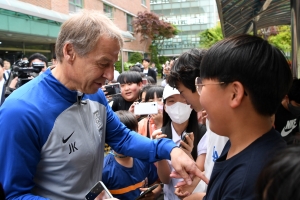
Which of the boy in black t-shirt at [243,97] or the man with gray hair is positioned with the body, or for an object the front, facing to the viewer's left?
the boy in black t-shirt

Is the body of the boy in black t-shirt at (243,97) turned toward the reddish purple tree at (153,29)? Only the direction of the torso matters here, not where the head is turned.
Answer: no

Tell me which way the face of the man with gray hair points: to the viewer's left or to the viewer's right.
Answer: to the viewer's right

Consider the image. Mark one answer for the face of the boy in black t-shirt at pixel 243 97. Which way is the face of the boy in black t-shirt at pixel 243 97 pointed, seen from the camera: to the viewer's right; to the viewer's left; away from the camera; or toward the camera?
to the viewer's left

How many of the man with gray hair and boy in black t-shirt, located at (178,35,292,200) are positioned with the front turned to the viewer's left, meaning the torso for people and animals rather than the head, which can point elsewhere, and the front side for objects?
1

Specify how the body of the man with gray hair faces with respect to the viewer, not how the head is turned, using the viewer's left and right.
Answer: facing the viewer and to the right of the viewer

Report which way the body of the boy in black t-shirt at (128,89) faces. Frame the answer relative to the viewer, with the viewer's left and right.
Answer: facing the viewer and to the left of the viewer

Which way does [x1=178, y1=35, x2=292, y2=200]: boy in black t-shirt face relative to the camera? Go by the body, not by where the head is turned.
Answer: to the viewer's left
